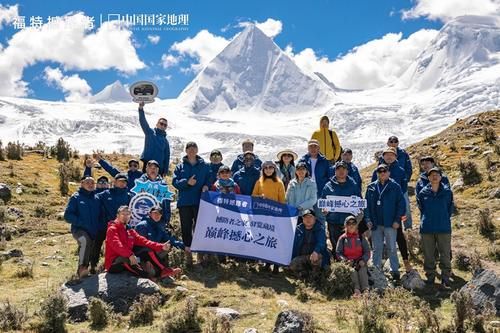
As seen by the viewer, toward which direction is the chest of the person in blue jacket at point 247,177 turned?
toward the camera

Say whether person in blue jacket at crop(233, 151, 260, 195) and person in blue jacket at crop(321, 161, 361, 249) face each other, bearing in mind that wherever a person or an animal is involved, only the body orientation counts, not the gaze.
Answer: no

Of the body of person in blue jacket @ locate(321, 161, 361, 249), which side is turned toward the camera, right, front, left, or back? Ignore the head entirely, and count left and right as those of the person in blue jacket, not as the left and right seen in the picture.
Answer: front

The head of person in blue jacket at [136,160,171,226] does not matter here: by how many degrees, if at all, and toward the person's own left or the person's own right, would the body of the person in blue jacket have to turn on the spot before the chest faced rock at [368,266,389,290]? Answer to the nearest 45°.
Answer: approximately 45° to the person's own left

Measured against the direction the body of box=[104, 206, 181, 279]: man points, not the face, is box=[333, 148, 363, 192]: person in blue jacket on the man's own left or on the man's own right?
on the man's own left

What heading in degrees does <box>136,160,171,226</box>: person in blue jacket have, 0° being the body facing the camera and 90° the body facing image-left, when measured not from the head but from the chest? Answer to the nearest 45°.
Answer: approximately 0°

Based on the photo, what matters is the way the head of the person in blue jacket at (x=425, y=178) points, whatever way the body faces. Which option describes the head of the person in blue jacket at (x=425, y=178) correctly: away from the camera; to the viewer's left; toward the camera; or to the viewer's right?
toward the camera

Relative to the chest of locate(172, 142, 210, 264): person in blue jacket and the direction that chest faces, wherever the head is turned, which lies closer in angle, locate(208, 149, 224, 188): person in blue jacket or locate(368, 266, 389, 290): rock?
the rock

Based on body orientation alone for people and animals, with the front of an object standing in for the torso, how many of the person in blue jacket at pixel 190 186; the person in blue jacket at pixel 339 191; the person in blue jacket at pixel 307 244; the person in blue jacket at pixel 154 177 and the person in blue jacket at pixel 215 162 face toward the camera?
5

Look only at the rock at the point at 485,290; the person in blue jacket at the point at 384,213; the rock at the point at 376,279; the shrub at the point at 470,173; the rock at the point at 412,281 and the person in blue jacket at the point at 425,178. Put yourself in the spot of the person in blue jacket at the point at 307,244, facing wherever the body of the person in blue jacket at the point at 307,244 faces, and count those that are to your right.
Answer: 0

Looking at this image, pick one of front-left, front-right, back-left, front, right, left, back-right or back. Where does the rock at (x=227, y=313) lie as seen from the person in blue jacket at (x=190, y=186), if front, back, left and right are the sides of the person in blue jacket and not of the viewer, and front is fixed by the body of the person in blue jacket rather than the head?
front

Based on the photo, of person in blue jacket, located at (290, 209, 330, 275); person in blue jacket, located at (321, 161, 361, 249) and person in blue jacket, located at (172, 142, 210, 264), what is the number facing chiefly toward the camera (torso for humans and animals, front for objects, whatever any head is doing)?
3

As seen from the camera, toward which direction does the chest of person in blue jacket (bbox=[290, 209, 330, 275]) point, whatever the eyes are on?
toward the camera

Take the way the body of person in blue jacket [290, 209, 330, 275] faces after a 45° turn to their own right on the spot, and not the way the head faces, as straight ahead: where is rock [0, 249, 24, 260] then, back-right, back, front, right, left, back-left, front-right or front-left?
front-right

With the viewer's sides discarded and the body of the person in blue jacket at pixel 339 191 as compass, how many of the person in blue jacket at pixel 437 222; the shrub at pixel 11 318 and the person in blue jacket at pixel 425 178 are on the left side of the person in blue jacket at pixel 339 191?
2

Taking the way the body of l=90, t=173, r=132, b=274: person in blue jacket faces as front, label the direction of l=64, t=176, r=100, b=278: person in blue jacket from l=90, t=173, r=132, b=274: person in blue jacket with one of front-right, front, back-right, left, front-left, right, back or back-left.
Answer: right

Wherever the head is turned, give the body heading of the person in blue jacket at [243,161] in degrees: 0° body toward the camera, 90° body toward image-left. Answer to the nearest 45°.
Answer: approximately 0°

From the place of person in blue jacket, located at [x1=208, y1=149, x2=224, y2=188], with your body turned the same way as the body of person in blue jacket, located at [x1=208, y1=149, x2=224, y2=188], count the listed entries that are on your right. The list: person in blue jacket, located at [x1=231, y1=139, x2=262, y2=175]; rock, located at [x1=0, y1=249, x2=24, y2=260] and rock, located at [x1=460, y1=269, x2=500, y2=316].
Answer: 1

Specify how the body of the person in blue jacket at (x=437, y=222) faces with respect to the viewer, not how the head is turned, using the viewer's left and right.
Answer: facing the viewer

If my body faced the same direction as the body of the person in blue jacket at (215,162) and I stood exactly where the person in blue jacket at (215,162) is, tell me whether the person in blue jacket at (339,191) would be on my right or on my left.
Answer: on my left
